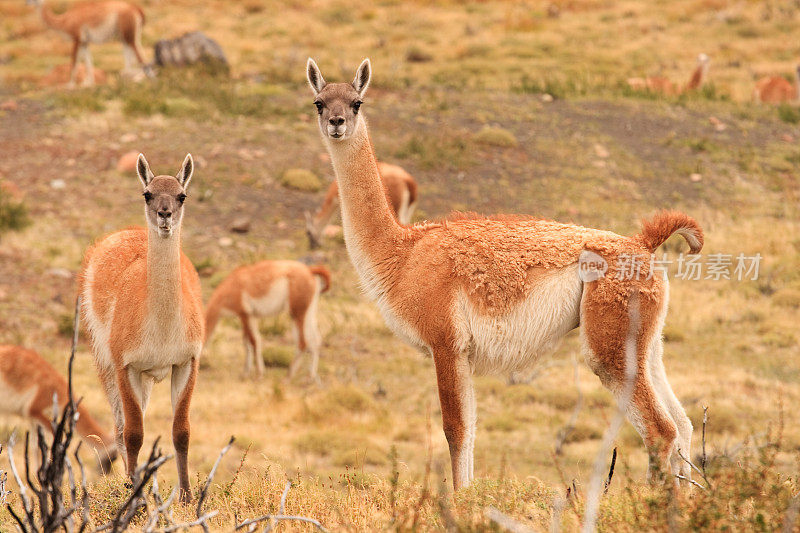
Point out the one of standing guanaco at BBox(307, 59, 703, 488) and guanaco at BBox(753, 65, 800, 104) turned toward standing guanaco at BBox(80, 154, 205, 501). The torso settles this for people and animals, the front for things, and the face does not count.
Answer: standing guanaco at BBox(307, 59, 703, 488)

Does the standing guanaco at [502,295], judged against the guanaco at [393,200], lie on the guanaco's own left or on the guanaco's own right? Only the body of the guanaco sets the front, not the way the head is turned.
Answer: on the guanaco's own left

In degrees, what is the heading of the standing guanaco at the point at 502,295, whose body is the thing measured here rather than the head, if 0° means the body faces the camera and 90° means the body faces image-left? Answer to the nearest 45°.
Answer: approximately 90°

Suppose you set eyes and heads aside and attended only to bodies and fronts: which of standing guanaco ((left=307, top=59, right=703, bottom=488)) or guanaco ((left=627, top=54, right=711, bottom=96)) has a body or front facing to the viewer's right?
the guanaco

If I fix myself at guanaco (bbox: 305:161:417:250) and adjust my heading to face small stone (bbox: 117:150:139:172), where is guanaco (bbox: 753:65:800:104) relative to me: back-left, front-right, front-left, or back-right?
back-right

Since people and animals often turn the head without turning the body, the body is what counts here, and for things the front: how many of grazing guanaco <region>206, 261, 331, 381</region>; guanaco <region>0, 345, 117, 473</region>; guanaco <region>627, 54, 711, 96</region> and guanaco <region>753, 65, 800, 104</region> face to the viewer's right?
3

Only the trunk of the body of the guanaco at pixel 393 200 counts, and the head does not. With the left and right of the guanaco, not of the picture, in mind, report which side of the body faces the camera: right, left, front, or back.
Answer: left

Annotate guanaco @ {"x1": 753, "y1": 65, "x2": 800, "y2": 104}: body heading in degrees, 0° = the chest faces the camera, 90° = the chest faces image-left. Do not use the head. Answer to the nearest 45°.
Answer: approximately 270°

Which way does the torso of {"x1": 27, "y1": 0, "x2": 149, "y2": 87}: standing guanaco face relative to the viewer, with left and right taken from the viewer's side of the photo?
facing to the left of the viewer

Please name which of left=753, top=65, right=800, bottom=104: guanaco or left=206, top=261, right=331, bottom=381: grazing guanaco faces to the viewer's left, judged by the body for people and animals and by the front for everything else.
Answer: the grazing guanaco

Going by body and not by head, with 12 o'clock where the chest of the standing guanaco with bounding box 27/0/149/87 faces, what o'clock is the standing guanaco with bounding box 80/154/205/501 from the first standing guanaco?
The standing guanaco with bounding box 80/154/205/501 is roughly at 9 o'clock from the standing guanaco with bounding box 27/0/149/87.

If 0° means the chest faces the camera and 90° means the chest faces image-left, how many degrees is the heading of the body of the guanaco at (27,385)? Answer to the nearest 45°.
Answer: approximately 270°

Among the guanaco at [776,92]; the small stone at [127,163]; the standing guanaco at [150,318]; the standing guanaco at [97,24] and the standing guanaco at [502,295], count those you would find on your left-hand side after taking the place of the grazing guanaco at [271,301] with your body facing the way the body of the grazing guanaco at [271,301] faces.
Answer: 2

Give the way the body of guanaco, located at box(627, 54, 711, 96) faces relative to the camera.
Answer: to the viewer's right

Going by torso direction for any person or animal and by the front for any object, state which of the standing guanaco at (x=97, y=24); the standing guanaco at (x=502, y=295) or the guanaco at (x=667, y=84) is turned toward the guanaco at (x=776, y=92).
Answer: the guanaco at (x=667, y=84)

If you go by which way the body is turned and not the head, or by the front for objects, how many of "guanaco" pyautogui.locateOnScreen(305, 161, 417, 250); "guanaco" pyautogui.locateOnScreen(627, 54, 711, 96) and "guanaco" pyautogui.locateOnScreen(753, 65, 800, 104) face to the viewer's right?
2
